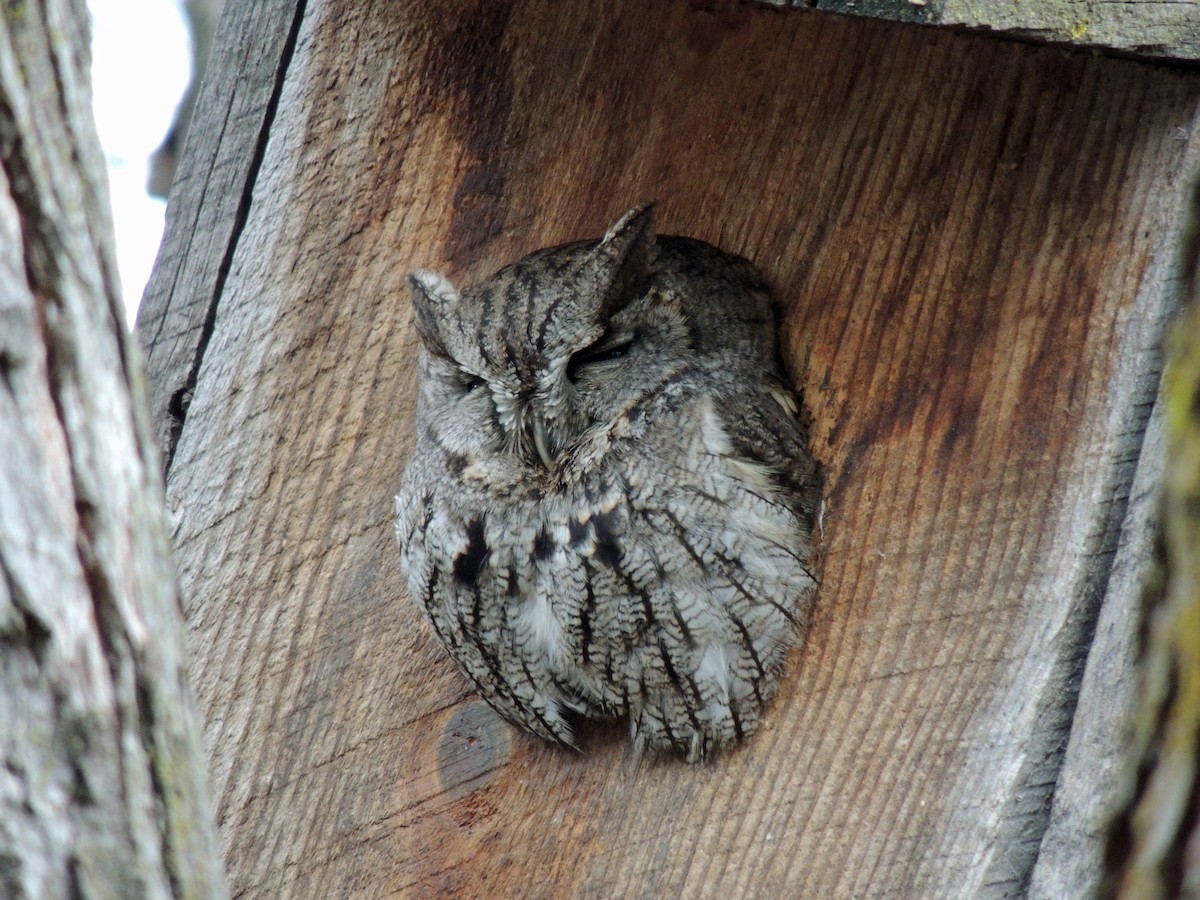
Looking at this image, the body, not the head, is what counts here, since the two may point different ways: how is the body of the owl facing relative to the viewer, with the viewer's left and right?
facing the viewer and to the left of the viewer

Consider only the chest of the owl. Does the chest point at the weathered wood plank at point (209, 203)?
no
